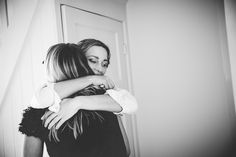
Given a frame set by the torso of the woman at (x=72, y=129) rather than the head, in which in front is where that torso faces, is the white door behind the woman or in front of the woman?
in front

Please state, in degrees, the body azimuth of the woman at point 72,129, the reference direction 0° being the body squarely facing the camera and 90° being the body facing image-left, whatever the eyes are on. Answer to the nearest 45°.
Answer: approximately 180°

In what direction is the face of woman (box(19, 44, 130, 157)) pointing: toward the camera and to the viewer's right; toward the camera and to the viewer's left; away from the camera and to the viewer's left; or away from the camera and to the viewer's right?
away from the camera and to the viewer's right
